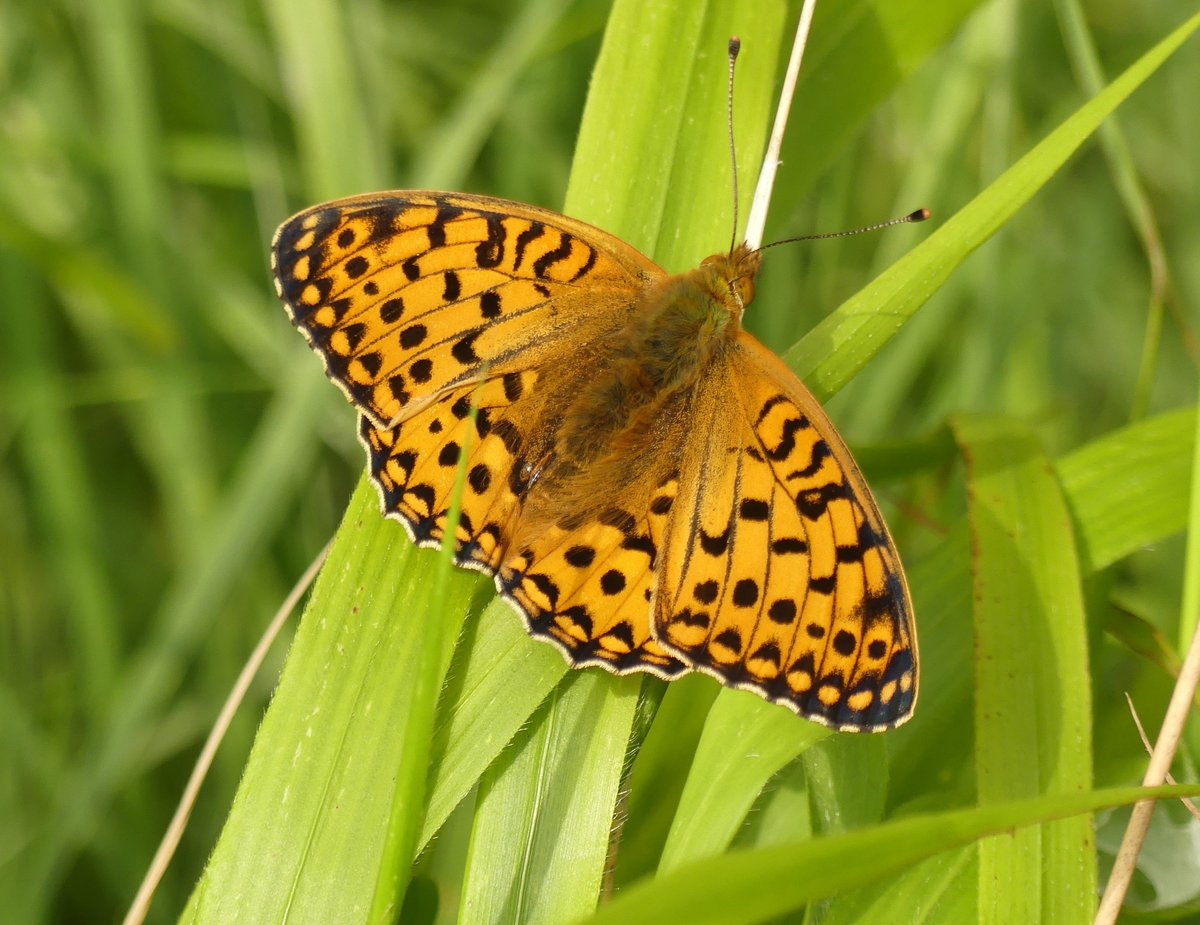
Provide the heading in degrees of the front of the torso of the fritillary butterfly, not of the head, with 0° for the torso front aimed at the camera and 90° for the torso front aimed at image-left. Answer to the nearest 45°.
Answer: approximately 225°

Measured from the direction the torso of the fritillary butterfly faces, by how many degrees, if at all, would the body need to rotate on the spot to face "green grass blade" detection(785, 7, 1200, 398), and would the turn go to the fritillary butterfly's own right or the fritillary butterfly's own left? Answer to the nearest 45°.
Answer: approximately 45° to the fritillary butterfly's own right

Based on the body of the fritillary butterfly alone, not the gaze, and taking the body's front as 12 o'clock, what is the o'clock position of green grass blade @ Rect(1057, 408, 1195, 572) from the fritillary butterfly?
The green grass blade is roughly at 1 o'clock from the fritillary butterfly.
